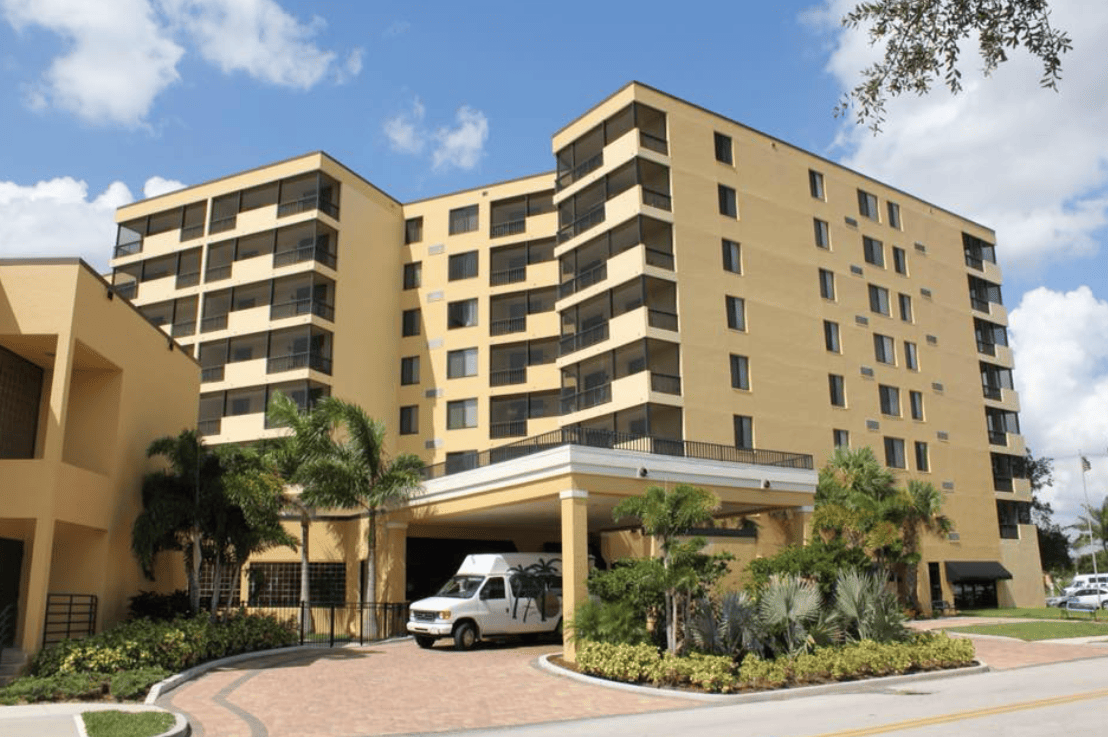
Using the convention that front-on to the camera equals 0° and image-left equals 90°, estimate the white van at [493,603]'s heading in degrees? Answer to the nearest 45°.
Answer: approximately 45°

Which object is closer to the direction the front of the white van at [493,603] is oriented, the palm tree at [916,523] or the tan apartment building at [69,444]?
the tan apartment building

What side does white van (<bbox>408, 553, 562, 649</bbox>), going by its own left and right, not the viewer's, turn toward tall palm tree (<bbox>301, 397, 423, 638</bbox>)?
right

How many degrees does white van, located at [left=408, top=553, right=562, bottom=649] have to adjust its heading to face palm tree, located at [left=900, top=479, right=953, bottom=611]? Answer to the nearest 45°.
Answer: approximately 180°

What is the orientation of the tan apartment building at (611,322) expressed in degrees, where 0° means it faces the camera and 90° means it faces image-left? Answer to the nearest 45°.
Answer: approximately 45°

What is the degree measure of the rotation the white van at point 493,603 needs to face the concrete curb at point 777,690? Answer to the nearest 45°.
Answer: approximately 90° to its left
